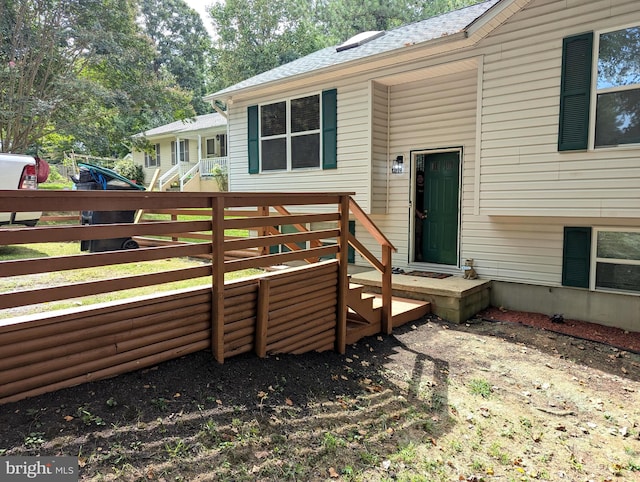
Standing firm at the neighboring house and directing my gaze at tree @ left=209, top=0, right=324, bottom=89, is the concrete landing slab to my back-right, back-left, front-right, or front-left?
back-right

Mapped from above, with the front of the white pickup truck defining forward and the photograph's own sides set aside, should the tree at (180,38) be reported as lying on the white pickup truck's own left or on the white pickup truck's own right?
on the white pickup truck's own right

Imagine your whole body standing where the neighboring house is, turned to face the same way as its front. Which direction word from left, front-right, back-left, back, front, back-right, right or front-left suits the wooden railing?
front-left

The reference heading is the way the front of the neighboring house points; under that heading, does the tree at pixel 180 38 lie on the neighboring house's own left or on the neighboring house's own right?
on the neighboring house's own right

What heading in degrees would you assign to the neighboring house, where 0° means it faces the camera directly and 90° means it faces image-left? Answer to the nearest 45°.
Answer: approximately 45°

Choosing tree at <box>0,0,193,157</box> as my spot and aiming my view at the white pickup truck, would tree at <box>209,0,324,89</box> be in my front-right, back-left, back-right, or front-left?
back-left

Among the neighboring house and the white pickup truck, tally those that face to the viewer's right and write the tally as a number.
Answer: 0
